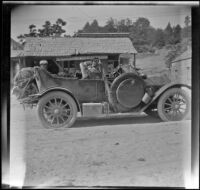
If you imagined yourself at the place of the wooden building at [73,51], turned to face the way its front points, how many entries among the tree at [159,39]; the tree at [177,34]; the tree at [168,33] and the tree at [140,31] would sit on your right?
0

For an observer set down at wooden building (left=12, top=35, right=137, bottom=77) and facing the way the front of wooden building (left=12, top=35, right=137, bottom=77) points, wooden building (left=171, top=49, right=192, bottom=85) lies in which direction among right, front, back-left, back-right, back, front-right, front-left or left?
left

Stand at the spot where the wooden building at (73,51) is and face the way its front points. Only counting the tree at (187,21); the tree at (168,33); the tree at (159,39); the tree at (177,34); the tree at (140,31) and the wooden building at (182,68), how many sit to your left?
6

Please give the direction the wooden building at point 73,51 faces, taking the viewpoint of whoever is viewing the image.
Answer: facing the viewer

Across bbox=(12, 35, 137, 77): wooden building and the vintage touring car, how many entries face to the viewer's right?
1

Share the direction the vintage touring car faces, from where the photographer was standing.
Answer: facing to the right of the viewer

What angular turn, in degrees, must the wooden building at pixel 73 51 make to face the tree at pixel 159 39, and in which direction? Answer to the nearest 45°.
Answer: approximately 90° to its left
